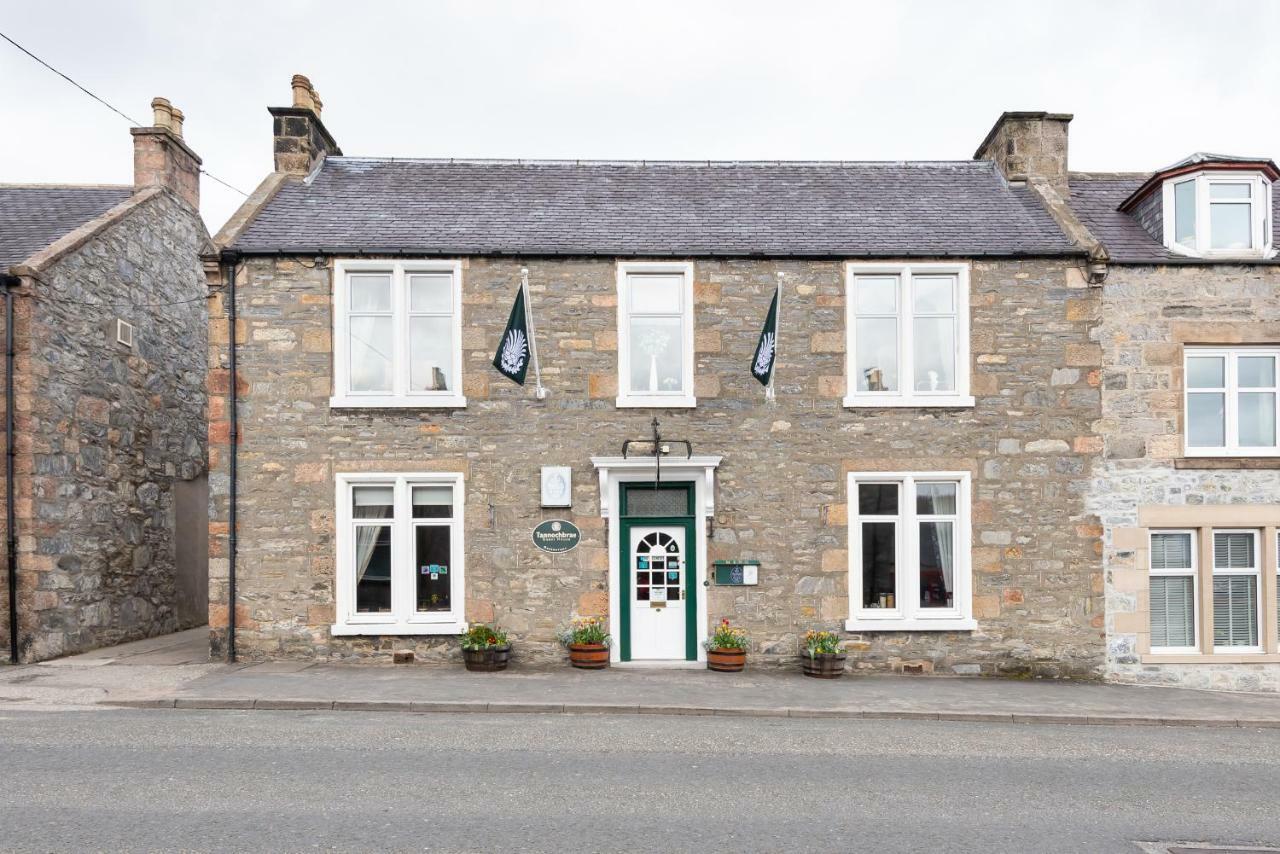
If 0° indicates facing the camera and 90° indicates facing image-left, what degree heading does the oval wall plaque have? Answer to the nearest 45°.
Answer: approximately 0°

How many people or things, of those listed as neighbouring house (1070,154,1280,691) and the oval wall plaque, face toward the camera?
2

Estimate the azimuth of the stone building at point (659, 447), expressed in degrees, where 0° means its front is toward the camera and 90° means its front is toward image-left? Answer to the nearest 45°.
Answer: approximately 0°

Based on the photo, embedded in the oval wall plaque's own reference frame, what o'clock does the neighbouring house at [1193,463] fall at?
The neighbouring house is roughly at 9 o'clock from the oval wall plaque.

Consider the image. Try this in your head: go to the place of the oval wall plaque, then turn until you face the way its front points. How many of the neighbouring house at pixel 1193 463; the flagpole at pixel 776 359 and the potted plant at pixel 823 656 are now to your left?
3

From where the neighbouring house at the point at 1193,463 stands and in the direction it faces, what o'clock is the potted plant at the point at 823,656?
The potted plant is roughly at 2 o'clock from the neighbouring house.

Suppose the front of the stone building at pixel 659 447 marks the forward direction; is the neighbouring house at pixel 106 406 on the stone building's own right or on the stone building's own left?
on the stone building's own right
